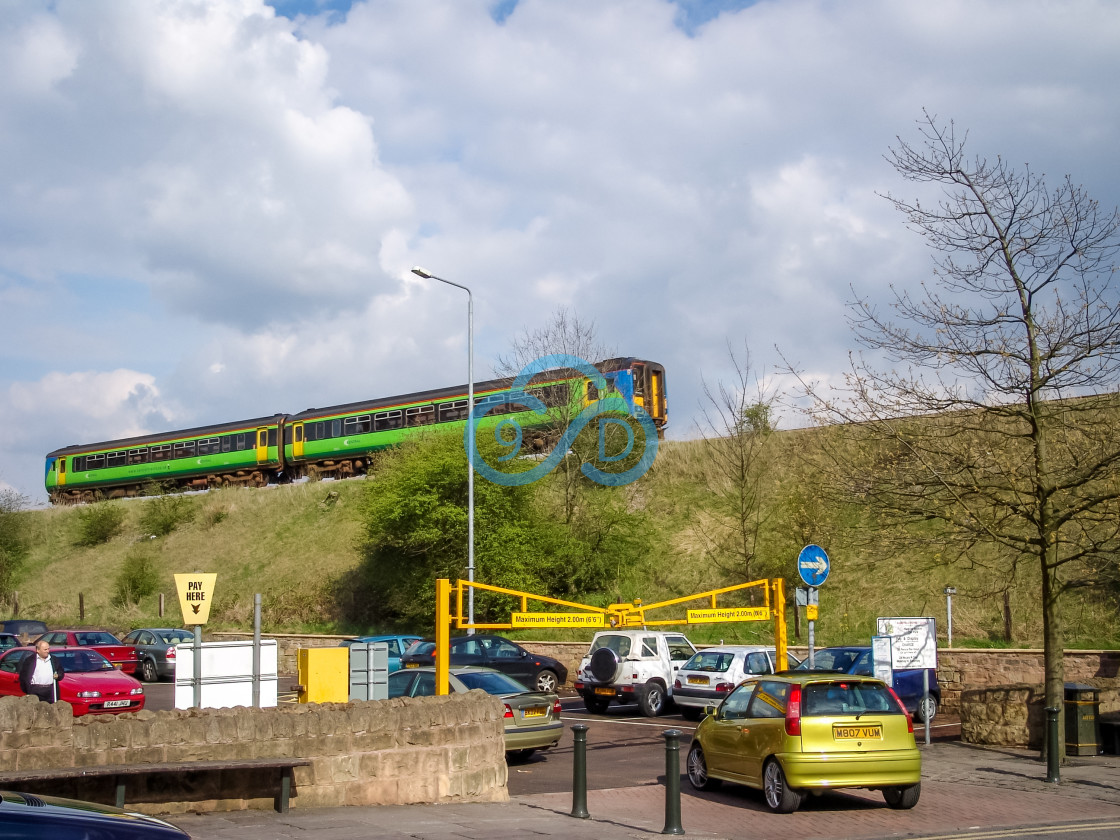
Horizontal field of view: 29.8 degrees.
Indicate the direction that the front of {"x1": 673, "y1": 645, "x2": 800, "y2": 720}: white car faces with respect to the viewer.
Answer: facing away from the viewer and to the right of the viewer

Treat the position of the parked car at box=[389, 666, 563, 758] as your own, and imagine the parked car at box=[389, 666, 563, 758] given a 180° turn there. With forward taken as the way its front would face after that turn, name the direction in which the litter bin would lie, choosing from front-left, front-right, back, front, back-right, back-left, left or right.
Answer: front-left

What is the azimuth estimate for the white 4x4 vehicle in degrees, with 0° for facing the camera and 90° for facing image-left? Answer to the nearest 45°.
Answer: approximately 225°

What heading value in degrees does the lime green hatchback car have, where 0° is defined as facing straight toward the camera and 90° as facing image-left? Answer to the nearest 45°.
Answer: approximately 135°

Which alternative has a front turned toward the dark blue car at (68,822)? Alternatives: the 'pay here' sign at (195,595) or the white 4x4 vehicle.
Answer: the 'pay here' sign

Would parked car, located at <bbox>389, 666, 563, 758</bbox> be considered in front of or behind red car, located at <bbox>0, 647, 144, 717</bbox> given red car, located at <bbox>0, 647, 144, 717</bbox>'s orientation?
in front

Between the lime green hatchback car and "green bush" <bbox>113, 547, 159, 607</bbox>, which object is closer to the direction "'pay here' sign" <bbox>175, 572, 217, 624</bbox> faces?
the lime green hatchback car

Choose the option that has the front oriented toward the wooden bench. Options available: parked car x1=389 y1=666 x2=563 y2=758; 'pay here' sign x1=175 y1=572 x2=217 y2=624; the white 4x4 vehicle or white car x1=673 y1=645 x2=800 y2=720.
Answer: the 'pay here' sign

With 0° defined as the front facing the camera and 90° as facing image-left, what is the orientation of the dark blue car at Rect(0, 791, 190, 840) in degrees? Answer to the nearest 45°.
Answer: approximately 270°

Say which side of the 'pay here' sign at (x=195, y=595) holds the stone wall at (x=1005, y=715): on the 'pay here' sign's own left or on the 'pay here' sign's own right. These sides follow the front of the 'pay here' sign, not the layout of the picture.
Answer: on the 'pay here' sign's own left
